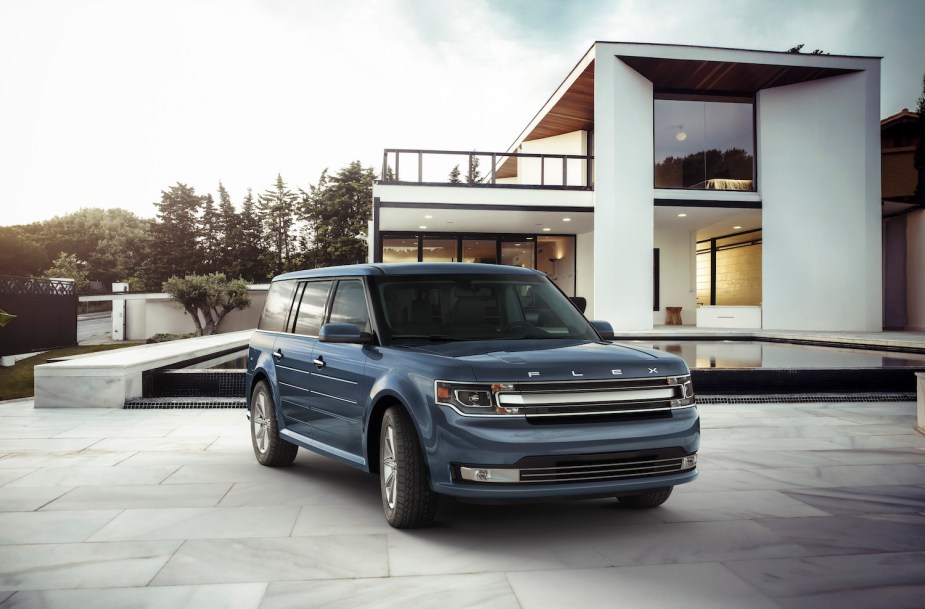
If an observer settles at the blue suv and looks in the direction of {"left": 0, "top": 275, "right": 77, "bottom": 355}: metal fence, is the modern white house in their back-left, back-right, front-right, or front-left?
front-right

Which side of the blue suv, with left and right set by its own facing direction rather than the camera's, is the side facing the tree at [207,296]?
back

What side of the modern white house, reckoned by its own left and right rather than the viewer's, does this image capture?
front

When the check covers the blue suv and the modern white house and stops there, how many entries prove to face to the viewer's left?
0

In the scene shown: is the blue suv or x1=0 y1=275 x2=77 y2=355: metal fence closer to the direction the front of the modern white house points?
the blue suv

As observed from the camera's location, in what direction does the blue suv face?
facing the viewer and to the right of the viewer

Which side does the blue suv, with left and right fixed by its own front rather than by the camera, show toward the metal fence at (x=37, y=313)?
back

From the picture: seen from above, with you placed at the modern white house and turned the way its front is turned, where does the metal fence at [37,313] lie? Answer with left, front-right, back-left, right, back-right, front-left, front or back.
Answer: right

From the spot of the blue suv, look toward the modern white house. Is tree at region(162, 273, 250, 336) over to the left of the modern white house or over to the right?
left

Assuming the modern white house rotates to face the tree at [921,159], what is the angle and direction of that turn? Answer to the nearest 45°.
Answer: approximately 135° to its left

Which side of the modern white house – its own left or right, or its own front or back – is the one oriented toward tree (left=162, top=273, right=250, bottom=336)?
right

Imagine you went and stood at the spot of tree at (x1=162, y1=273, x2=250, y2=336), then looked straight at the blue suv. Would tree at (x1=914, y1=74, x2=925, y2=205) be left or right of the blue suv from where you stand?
left
